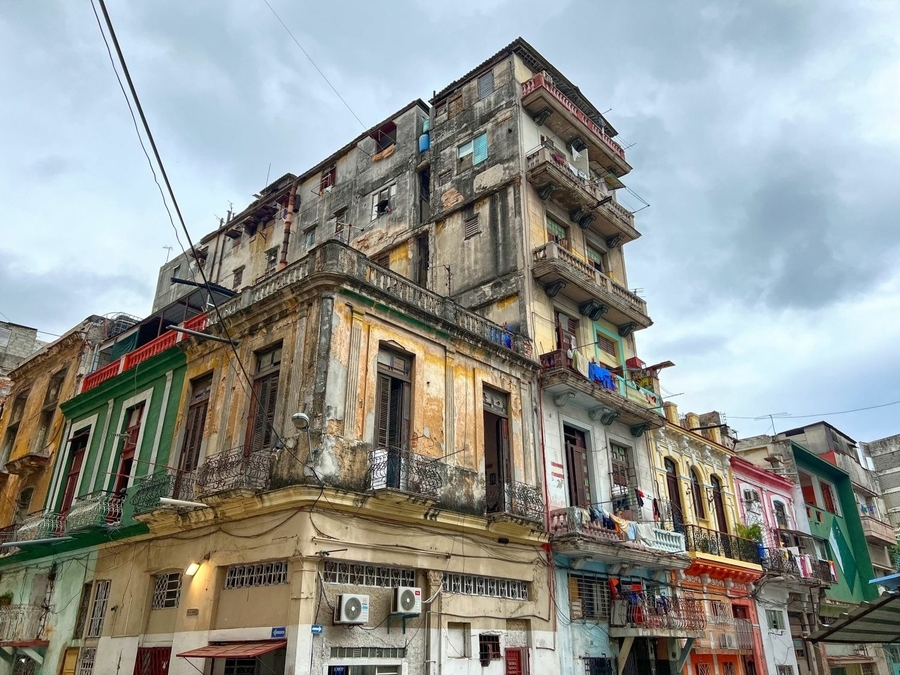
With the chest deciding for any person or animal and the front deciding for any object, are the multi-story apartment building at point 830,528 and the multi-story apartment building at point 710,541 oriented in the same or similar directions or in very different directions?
same or similar directions

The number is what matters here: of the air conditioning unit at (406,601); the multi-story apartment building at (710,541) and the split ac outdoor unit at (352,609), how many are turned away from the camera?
0

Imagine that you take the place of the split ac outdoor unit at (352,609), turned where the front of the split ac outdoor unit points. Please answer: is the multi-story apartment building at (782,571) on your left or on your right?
on your left

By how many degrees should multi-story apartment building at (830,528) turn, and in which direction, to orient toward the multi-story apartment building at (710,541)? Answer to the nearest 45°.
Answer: approximately 45° to its right

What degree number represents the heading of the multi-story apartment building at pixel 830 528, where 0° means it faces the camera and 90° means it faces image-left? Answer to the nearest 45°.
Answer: approximately 315°

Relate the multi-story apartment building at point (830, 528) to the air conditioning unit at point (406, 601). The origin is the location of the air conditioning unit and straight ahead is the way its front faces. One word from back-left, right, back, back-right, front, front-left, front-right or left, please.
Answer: left

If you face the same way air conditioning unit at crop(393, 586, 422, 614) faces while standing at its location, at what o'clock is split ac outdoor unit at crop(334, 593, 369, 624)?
The split ac outdoor unit is roughly at 3 o'clock from the air conditioning unit.

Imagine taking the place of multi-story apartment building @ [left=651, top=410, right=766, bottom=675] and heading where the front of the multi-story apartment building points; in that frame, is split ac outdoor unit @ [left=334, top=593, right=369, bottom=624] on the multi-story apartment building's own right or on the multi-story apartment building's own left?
on the multi-story apartment building's own right

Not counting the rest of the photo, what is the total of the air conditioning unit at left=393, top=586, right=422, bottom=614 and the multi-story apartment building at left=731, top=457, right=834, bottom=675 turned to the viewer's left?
0

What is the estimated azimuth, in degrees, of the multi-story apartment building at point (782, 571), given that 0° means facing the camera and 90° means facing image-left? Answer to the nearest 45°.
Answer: approximately 315°
